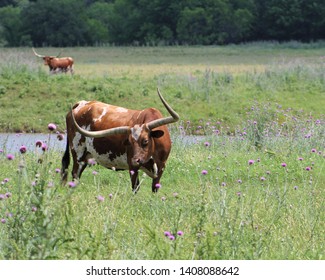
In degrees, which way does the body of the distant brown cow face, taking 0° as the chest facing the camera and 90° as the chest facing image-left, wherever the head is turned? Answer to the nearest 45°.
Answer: approximately 90°

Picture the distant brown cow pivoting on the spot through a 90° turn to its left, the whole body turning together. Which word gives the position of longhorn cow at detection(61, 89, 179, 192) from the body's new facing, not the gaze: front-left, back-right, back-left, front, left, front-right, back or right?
front
